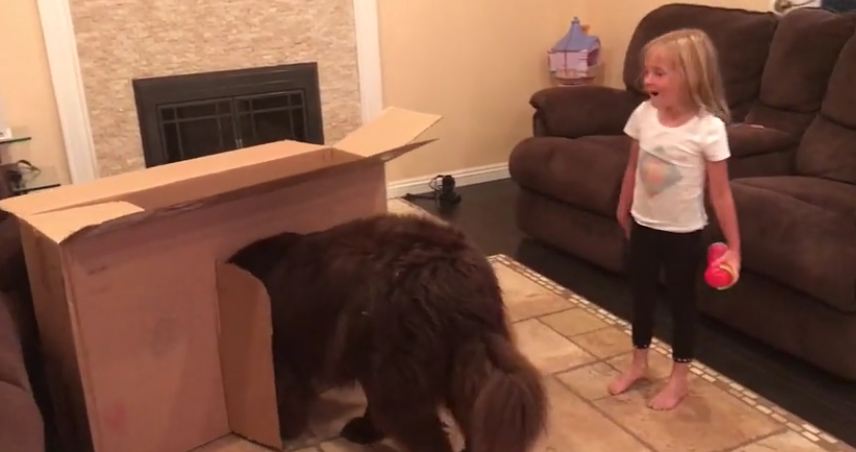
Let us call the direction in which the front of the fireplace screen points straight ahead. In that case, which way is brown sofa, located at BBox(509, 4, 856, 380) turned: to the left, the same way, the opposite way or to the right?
to the right

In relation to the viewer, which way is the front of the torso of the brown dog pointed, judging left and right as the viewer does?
facing away from the viewer and to the left of the viewer

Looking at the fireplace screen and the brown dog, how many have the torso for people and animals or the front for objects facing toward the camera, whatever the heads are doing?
1

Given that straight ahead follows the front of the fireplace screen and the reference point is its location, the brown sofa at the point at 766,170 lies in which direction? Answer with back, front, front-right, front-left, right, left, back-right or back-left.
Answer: front-left

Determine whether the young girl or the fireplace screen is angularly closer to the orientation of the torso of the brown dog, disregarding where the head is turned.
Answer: the fireplace screen

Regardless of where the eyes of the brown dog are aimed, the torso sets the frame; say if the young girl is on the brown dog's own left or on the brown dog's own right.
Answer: on the brown dog's own right

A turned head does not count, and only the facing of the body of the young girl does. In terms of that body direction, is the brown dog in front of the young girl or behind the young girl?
in front

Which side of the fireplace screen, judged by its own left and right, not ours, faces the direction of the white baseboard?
left

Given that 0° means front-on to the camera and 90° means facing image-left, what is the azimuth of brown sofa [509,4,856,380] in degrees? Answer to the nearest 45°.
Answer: approximately 45°

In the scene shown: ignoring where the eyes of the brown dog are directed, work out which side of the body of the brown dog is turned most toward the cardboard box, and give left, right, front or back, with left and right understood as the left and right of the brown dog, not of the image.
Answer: front

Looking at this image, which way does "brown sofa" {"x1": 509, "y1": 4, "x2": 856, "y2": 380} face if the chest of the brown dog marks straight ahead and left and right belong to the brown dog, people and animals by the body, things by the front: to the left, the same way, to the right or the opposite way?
to the left

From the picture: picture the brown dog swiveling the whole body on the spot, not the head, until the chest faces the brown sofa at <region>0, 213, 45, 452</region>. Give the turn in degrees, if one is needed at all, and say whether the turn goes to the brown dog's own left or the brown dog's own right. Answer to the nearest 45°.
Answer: approximately 45° to the brown dog's own left

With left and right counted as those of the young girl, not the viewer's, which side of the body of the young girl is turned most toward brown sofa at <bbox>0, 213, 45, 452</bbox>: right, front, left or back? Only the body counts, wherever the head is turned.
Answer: front

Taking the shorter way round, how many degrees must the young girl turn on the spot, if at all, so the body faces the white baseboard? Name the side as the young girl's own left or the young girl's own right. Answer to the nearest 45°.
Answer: approximately 90° to the young girl's own right
